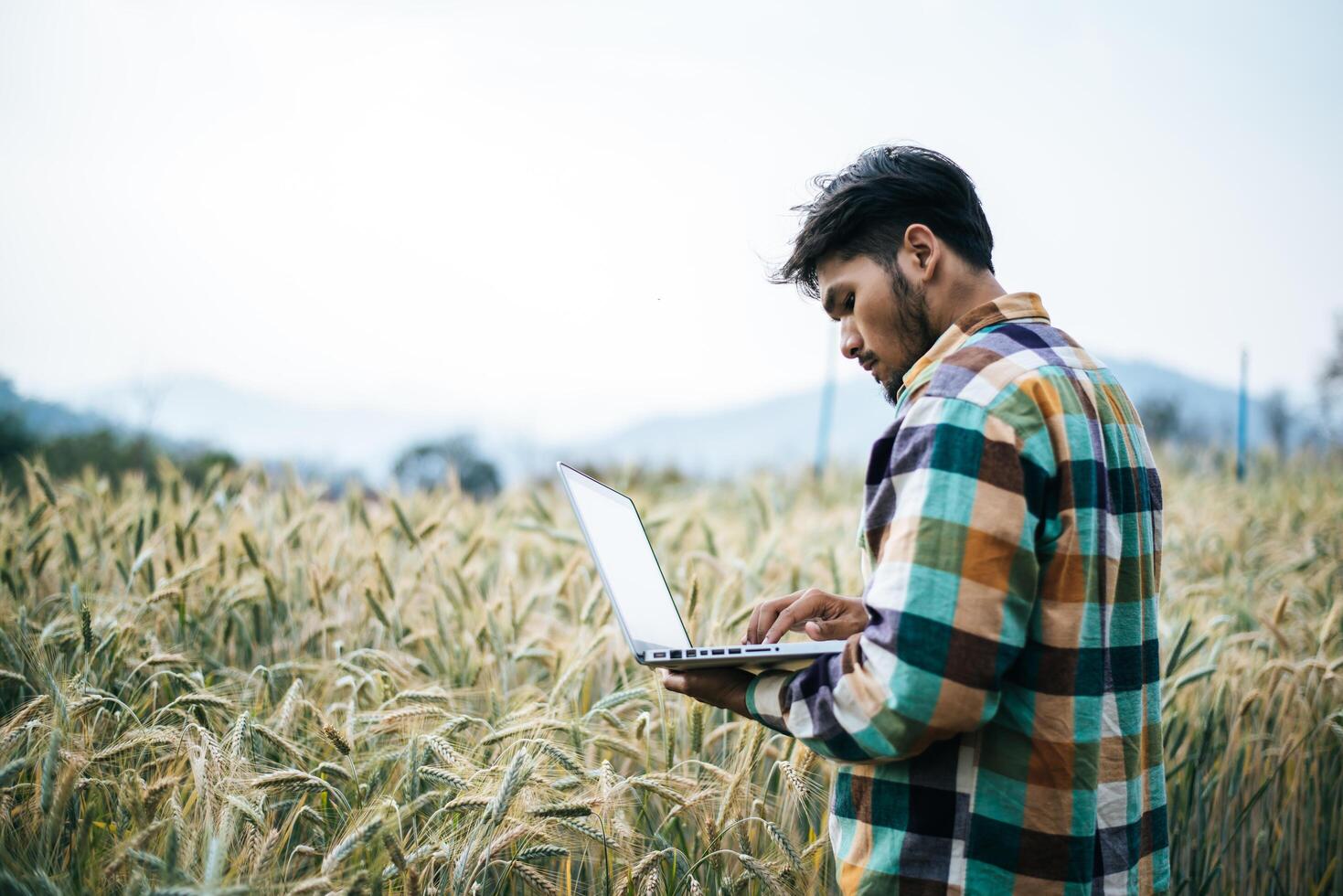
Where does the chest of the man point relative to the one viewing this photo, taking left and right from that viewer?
facing away from the viewer and to the left of the viewer

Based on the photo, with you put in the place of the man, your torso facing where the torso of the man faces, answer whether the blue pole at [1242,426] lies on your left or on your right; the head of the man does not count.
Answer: on your right

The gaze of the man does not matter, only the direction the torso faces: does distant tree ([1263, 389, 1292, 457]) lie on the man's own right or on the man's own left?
on the man's own right

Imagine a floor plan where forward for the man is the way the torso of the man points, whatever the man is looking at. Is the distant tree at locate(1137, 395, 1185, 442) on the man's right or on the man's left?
on the man's right

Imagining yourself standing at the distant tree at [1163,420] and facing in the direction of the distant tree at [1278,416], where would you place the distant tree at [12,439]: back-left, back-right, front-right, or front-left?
back-right
